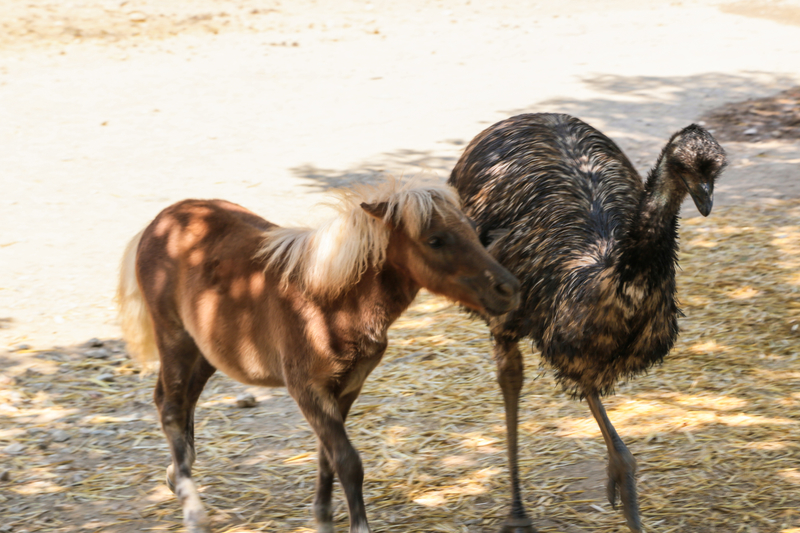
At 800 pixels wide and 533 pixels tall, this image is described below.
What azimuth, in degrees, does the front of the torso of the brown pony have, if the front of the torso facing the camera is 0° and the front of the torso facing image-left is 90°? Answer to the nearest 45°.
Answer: approximately 315°
